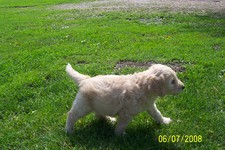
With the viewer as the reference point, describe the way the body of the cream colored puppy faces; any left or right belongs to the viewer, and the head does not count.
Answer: facing to the right of the viewer
